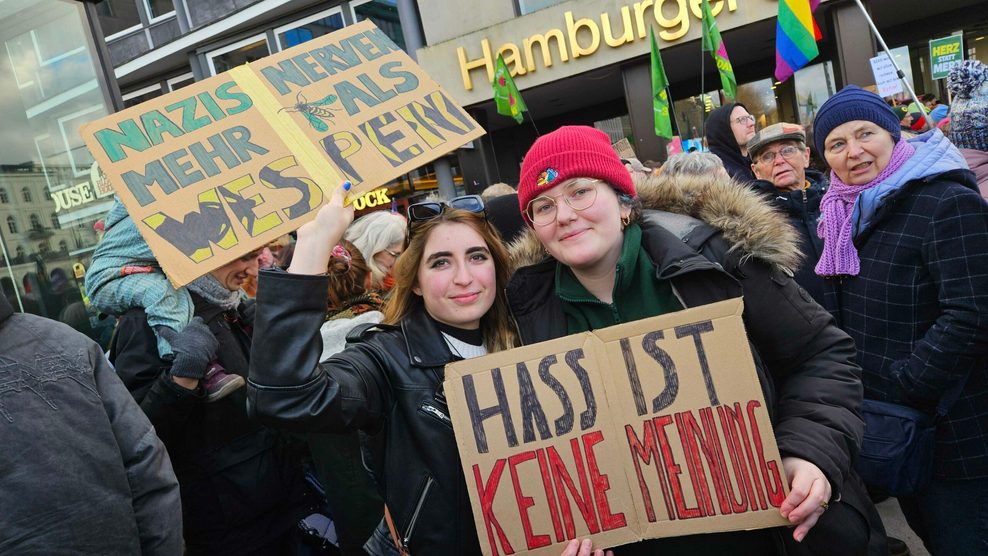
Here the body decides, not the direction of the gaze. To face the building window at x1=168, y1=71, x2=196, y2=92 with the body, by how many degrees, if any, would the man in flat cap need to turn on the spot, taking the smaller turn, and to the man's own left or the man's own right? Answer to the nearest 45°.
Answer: approximately 135° to the man's own right

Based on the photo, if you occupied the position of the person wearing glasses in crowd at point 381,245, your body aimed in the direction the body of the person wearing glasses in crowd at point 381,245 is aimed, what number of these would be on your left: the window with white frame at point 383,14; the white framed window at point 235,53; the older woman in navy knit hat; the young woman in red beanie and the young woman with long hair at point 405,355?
2

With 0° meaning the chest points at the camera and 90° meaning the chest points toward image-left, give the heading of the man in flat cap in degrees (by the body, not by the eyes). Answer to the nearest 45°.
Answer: approximately 0°

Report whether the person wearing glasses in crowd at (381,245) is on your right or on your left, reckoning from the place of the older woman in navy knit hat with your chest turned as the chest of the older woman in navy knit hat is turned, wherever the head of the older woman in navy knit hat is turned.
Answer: on your right

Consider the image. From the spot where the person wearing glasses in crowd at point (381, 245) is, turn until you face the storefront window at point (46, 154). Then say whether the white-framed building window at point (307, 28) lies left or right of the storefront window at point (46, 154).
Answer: right

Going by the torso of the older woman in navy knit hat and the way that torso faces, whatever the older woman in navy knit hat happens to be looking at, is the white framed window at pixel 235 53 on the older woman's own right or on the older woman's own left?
on the older woman's own right
